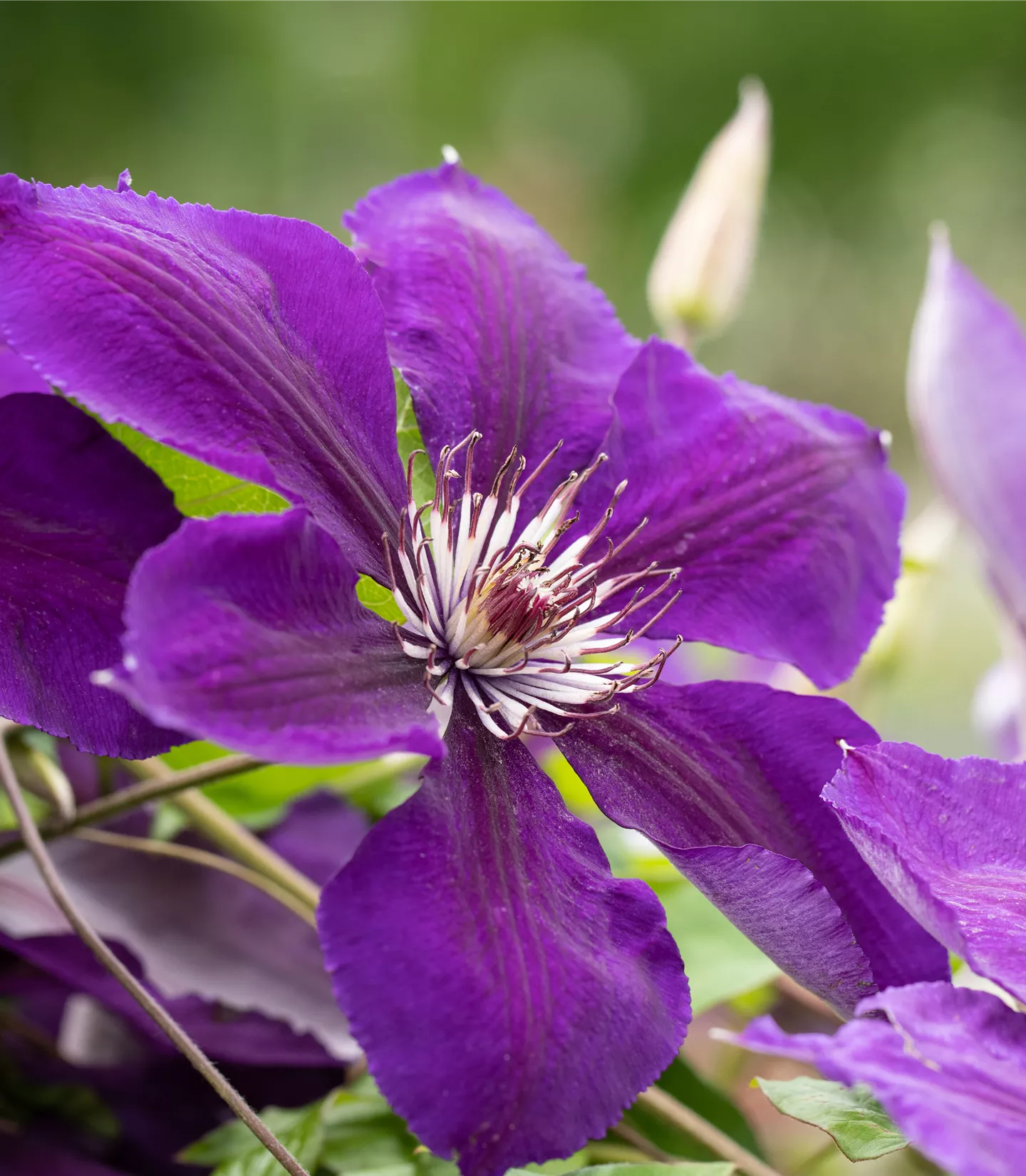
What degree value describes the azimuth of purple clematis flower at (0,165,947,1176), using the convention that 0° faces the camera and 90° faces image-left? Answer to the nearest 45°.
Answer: approximately 0°
